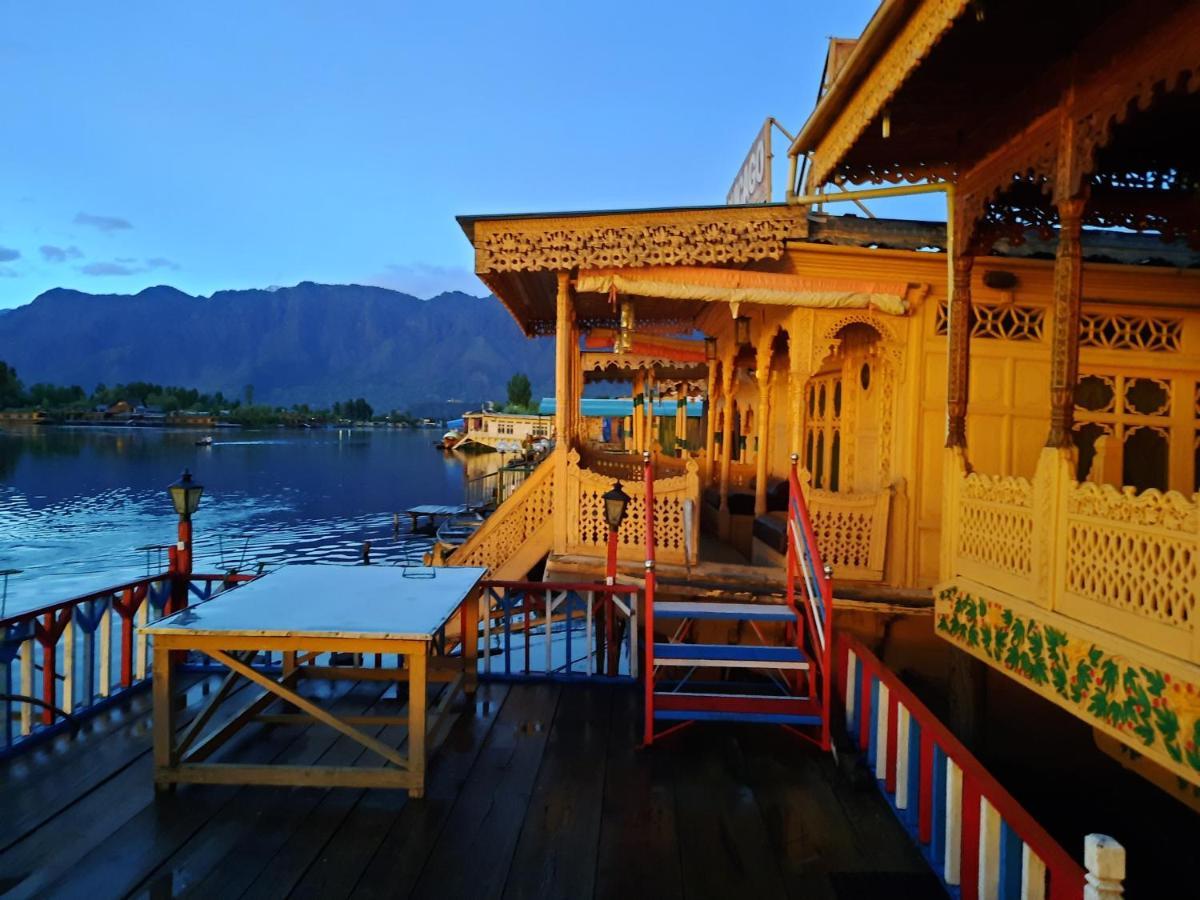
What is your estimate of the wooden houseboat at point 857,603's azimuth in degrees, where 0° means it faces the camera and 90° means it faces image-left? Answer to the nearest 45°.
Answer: approximately 90°

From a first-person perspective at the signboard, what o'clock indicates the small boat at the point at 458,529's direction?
The small boat is roughly at 2 o'clock from the signboard.

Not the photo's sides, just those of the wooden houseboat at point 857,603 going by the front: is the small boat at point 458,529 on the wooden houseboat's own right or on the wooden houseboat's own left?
on the wooden houseboat's own right
